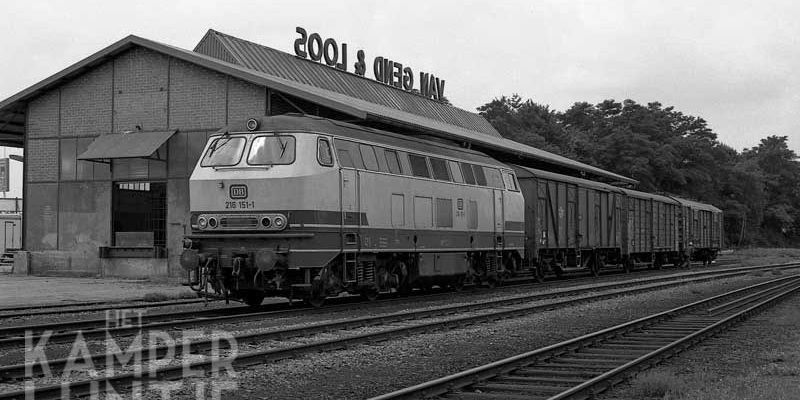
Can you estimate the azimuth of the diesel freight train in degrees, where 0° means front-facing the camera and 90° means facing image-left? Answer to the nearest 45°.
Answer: approximately 45°

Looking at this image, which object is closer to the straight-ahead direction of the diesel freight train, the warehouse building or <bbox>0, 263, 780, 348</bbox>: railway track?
the railway track
